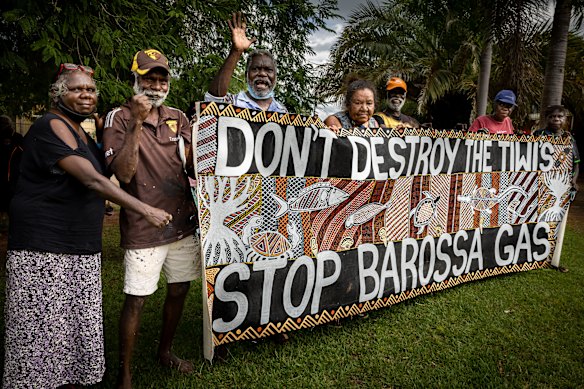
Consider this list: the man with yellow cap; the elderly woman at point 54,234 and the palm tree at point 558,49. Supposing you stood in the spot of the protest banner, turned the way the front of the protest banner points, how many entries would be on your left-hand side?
1

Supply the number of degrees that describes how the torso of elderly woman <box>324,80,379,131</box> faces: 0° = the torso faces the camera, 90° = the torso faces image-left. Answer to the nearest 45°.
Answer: approximately 315°

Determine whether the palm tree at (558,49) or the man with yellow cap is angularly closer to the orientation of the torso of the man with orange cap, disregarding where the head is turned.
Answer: the man with yellow cap

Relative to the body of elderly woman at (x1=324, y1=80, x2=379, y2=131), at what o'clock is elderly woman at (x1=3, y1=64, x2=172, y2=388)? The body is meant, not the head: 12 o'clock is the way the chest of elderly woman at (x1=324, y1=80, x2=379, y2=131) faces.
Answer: elderly woman at (x1=3, y1=64, x2=172, y2=388) is roughly at 3 o'clock from elderly woman at (x1=324, y1=80, x2=379, y2=131).

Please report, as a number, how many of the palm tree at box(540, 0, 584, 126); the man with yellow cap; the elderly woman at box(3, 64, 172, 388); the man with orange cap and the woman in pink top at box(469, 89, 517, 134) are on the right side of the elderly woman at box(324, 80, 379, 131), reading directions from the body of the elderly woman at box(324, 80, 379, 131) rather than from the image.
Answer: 2

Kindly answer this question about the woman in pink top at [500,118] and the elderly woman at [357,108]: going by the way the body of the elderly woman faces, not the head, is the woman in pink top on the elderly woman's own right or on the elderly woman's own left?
on the elderly woman's own left

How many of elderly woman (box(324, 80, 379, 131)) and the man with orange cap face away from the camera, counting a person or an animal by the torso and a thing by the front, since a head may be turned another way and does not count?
0

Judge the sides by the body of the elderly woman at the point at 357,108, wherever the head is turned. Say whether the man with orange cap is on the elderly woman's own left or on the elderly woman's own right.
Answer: on the elderly woman's own left

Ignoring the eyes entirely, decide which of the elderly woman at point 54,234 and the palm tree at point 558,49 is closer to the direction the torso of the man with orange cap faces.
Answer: the elderly woman

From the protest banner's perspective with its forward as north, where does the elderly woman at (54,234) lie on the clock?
The elderly woman is roughly at 3 o'clock from the protest banner.

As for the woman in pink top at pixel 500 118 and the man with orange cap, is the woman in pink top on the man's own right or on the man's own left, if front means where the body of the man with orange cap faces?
on the man's own left

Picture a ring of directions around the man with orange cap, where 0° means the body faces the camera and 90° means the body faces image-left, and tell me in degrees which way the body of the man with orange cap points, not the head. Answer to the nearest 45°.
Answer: approximately 0°

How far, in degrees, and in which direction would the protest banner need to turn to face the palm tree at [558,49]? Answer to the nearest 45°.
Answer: approximately 90° to its left

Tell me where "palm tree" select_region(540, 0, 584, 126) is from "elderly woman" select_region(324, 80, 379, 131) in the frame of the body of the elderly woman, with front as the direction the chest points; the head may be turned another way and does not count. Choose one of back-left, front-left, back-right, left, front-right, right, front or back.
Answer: left
